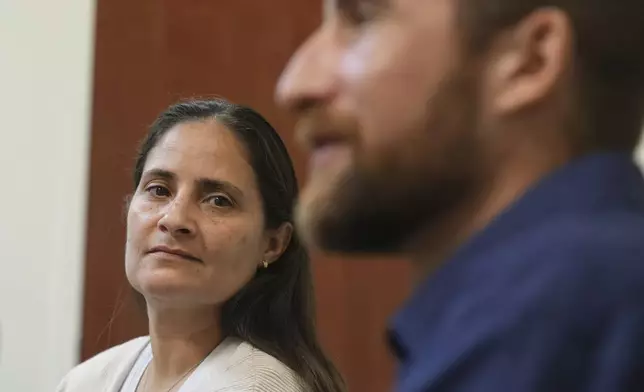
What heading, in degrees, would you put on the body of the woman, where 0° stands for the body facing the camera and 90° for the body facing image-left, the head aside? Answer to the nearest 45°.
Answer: approximately 45°

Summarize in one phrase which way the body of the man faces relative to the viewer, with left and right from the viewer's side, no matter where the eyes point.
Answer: facing to the left of the viewer

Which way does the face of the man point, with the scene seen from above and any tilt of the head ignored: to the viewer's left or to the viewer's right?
to the viewer's left

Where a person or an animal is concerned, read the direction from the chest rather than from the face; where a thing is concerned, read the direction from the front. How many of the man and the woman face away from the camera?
0
